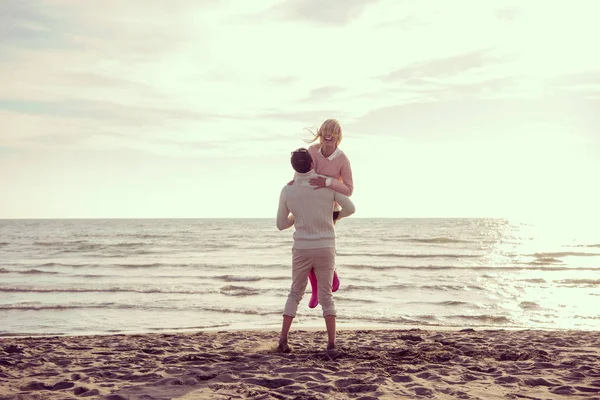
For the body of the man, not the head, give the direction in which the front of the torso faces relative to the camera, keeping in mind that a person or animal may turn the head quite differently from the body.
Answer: away from the camera

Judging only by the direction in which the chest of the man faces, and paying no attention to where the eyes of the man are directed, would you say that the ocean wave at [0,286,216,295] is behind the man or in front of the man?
in front

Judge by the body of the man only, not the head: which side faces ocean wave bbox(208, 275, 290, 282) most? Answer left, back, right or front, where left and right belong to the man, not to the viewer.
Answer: front

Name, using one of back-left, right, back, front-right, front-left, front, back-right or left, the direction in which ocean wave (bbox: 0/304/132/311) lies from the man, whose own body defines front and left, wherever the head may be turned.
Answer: front-left

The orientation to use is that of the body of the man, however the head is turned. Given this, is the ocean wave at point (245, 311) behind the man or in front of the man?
in front

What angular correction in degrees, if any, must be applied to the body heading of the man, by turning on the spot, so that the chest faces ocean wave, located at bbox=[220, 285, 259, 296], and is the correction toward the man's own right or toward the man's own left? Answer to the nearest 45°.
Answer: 0° — they already face it

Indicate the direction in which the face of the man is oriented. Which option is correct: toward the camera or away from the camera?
away from the camera

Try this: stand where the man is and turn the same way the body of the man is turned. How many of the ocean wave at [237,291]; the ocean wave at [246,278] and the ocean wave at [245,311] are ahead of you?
3

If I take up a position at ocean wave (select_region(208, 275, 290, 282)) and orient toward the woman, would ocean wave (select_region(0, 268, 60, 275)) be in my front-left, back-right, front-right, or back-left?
back-right

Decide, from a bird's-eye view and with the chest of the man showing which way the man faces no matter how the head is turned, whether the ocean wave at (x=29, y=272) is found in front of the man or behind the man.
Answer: in front
